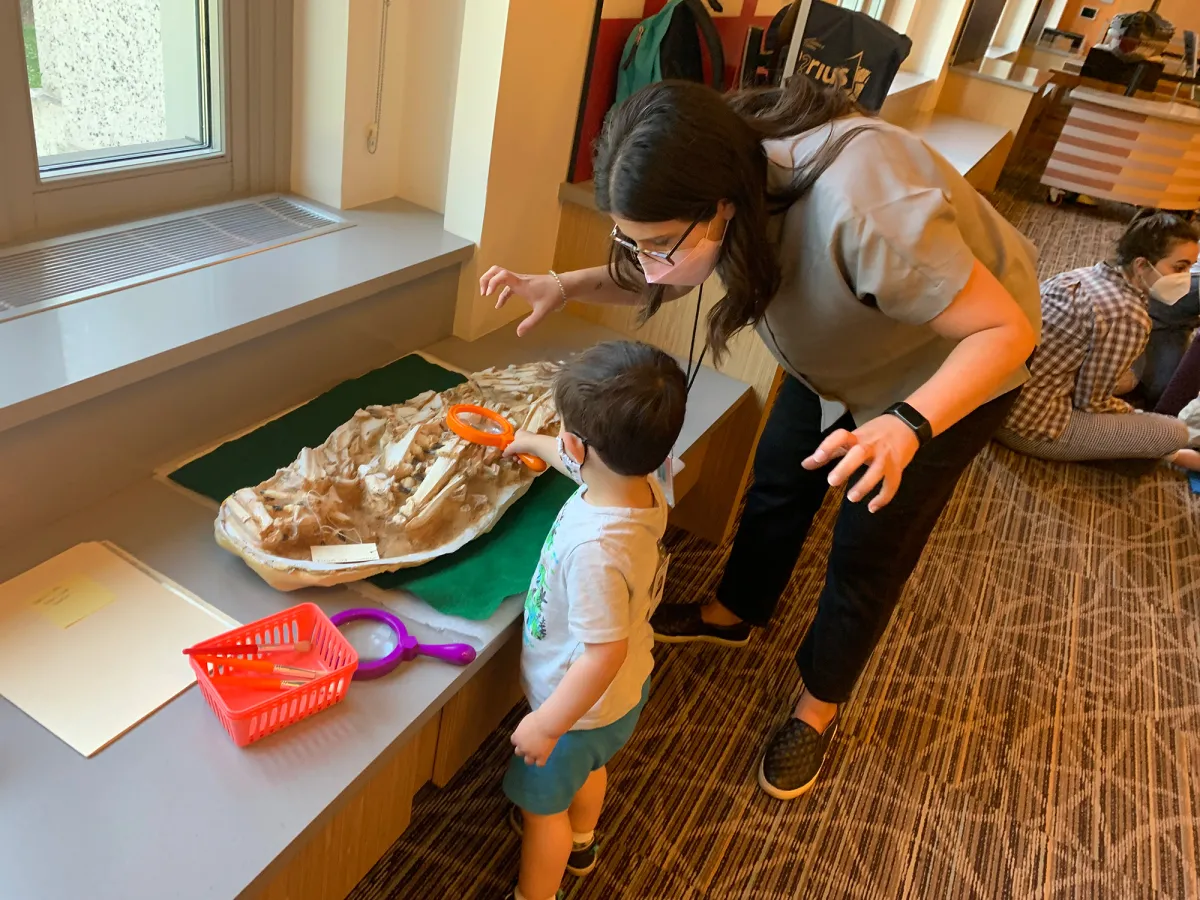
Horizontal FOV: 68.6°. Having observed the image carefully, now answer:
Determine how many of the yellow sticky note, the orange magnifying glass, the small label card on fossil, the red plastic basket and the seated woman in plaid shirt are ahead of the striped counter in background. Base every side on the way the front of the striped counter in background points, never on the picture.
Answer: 5

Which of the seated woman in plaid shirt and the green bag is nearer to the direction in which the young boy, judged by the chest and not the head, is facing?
the green bag

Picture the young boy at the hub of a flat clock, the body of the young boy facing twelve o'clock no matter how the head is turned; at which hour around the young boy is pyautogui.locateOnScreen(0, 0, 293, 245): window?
The window is roughly at 1 o'clock from the young boy.

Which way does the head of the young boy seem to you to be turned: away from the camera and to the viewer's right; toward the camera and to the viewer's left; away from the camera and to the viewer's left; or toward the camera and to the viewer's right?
away from the camera and to the viewer's left

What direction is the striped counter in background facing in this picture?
toward the camera

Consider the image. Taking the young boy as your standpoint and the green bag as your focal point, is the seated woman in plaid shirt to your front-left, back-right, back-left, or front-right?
front-right

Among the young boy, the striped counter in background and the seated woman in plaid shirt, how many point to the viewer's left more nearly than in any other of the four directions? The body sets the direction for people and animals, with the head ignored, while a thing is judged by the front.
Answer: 1

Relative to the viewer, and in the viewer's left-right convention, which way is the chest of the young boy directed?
facing to the left of the viewer
